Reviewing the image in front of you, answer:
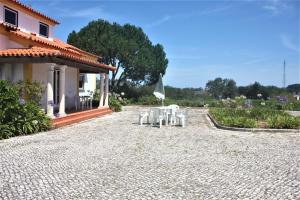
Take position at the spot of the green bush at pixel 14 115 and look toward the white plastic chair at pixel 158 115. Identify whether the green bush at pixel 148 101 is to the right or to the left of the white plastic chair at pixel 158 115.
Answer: left

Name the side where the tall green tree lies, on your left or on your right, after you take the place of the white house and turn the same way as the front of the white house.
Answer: on your left

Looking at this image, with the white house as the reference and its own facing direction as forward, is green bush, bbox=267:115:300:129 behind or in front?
in front

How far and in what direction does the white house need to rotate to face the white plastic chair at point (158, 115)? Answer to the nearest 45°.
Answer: approximately 45° to its left

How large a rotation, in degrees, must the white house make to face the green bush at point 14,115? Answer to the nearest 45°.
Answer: approximately 45° to its right

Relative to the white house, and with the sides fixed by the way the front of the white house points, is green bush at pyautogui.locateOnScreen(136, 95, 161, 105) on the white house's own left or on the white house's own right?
on the white house's own left

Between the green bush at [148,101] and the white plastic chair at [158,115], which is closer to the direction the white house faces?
the white plastic chair

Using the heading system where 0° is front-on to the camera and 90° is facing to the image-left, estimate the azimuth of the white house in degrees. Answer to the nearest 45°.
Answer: approximately 315°
